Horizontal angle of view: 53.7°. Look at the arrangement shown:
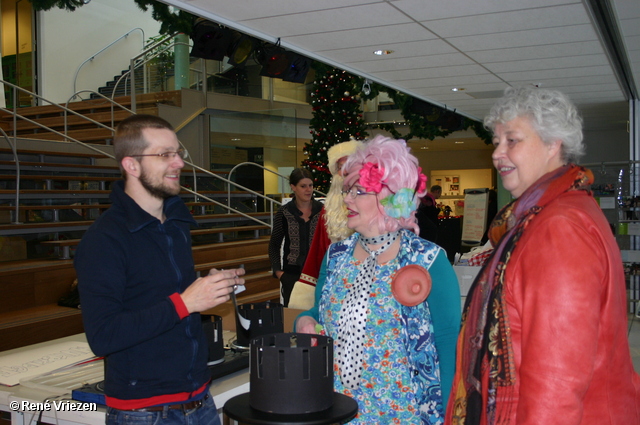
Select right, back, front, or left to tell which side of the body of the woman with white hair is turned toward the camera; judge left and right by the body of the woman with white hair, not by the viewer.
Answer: left

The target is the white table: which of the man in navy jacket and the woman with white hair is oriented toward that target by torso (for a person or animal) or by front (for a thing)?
the woman with white hair

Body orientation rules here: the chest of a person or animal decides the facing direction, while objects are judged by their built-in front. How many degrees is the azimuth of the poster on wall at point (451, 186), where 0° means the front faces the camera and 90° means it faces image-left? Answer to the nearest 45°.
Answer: approximately 0°

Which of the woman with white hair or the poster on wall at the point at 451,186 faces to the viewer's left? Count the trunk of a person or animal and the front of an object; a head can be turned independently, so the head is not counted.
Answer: the woman with white hair

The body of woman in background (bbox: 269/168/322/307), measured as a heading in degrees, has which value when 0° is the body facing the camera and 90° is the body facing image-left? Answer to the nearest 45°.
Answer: approximately 315°

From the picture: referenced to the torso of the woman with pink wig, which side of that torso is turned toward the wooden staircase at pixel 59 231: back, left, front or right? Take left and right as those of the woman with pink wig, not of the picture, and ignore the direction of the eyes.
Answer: right

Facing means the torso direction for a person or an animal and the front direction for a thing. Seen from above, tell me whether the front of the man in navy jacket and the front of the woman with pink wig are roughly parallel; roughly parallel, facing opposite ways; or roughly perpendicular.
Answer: roughly perpendicular

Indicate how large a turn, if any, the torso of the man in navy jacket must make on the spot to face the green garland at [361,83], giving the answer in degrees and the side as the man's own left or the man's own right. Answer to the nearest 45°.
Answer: approximately 90° to the man's own left
